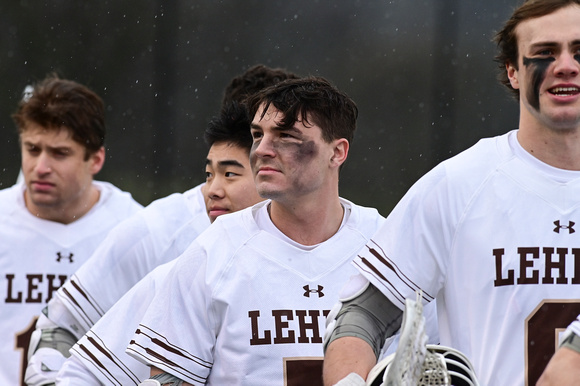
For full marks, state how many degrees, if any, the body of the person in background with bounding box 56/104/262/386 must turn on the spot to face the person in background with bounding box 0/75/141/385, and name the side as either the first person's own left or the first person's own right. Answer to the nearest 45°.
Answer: approximately 135° to the first person's own right

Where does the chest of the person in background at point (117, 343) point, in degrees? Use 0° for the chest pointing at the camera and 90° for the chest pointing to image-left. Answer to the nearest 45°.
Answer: approximately 45°

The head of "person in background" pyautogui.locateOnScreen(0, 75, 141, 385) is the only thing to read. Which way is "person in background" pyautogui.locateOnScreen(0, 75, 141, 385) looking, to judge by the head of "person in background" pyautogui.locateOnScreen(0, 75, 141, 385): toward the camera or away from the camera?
toward the camera

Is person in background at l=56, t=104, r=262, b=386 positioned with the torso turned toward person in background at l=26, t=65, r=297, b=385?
no
